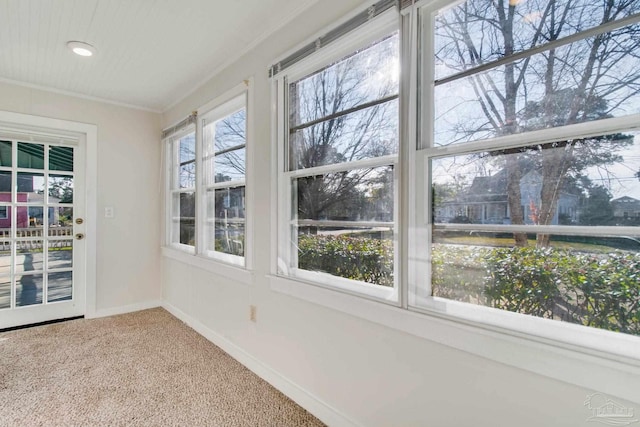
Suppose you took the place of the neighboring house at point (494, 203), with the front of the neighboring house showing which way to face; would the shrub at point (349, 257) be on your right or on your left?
on your right

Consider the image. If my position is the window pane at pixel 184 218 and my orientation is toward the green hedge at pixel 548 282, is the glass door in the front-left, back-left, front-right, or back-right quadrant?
back-right

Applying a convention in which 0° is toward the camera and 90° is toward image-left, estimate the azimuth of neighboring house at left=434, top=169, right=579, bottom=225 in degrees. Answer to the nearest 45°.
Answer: approximately 0°

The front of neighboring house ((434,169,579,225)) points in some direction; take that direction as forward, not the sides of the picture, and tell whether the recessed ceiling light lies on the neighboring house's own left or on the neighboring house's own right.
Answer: on the neighboring house's own right
